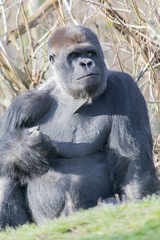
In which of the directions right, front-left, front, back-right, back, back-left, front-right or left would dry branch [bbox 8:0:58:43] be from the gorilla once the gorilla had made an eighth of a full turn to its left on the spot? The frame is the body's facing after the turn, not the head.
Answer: back-left

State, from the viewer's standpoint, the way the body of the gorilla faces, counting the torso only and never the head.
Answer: toward the camera
